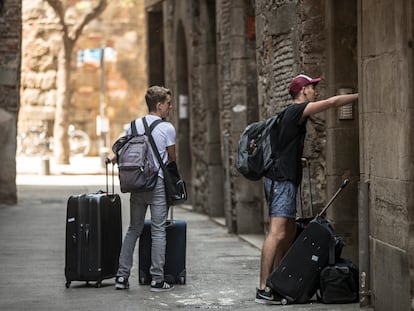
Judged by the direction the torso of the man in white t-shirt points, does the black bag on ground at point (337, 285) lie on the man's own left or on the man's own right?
on the man's own right

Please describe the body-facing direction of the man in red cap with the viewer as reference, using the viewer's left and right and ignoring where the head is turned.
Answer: facing to the right of the viewer

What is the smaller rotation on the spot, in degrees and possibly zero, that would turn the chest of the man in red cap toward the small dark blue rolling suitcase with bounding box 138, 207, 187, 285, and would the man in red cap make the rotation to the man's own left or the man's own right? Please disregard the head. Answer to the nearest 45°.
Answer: approximately 135° to the man's own left

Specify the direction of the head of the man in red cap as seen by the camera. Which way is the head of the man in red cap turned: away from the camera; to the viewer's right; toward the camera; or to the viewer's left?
to the viewer's right

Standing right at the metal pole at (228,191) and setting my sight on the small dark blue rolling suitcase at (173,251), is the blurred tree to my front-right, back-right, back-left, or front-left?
back-right

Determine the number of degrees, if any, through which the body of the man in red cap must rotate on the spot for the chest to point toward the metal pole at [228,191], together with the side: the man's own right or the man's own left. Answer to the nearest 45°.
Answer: approximately 90° to the man's own left

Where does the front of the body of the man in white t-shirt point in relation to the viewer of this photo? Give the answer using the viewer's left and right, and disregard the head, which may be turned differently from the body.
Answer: facing away from the viewer and to the right of the viewer
